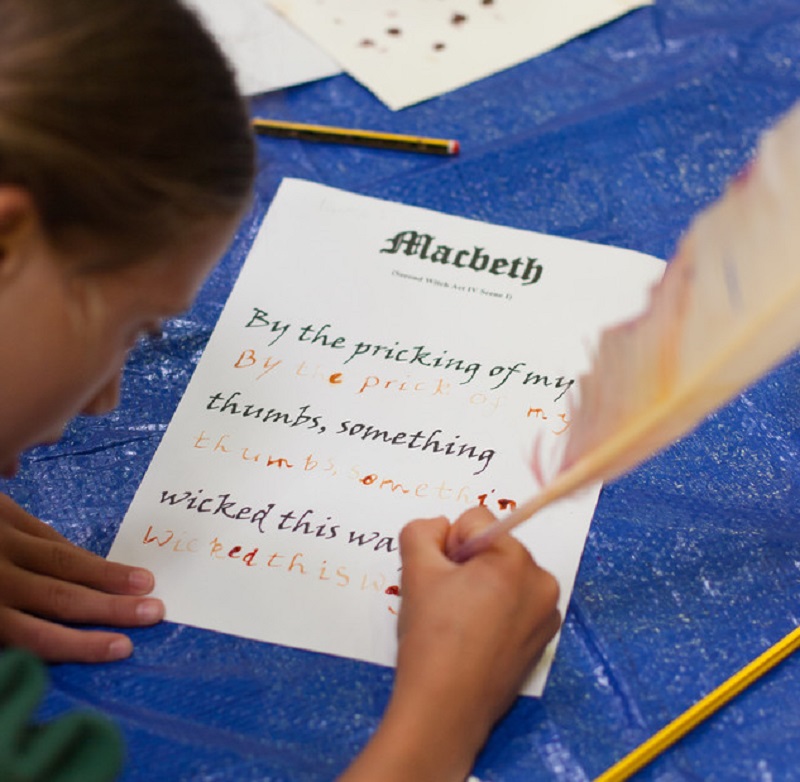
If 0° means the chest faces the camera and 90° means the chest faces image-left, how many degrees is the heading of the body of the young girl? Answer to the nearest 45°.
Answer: approximately 270°

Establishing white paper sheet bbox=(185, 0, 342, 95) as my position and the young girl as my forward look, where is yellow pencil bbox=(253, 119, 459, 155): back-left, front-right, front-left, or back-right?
front-left

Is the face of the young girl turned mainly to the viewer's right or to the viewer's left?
to the viewer's right

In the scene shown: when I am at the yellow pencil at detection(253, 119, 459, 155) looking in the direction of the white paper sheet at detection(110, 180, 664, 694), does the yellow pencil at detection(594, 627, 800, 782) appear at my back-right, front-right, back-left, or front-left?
front-left
